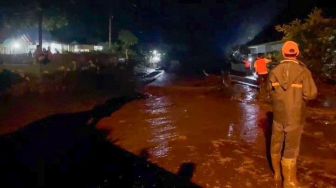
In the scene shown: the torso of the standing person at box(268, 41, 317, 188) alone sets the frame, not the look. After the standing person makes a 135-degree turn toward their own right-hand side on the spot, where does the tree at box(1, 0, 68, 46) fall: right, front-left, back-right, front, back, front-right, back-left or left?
back

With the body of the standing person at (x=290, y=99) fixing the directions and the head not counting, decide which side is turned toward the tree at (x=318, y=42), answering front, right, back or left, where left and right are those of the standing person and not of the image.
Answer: front

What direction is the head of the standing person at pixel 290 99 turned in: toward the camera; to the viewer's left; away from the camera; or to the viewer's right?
away from the camera

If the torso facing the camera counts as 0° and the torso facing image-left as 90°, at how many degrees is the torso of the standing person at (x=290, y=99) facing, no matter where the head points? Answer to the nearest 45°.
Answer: approximately 180°
